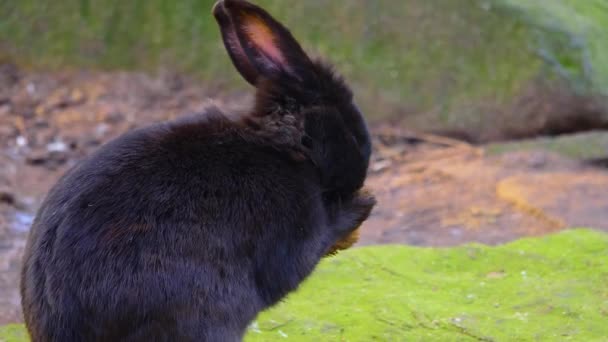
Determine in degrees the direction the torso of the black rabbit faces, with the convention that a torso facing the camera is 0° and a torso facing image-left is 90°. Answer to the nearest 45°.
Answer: approximately 270°
